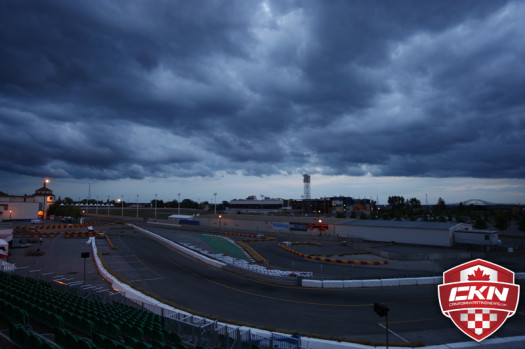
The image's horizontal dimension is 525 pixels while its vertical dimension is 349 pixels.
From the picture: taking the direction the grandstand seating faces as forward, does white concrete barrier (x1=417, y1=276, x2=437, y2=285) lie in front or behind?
in front

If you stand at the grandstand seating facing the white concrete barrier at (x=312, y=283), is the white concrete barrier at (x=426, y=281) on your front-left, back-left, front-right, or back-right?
front-right

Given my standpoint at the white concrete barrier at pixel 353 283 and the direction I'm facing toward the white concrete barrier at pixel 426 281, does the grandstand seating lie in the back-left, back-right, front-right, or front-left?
back-right

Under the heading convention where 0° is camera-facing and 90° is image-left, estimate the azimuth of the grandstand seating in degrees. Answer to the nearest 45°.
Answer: approximately 225°

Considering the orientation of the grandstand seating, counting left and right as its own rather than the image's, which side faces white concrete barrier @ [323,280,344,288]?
front

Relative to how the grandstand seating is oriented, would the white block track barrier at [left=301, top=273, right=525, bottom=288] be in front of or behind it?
in front

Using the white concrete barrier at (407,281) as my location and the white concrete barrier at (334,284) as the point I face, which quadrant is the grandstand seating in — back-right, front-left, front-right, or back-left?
front-left
